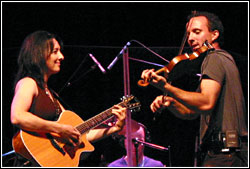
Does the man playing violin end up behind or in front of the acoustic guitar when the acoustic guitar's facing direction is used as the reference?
in front

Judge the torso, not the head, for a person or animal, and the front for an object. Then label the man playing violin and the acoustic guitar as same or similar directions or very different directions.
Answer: very different directions

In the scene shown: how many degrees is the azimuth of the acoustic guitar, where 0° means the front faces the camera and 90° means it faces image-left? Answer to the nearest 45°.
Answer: approximately 315°

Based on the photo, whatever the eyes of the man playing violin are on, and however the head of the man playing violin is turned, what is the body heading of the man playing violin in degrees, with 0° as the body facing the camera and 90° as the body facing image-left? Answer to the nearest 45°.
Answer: approximately 90°

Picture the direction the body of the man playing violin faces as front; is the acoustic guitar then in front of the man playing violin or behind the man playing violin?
in front
